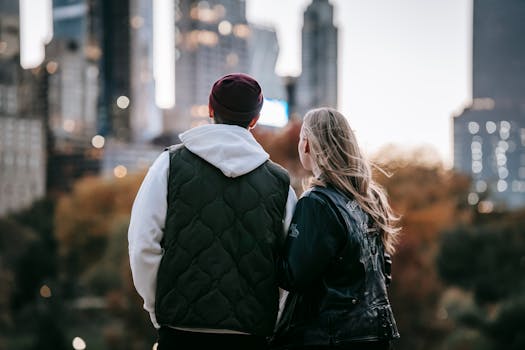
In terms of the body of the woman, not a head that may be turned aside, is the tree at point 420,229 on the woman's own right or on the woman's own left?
on the woman's own right

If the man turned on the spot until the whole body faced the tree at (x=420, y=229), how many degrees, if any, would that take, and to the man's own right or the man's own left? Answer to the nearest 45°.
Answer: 0° — they already face it

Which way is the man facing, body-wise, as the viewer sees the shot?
away from the camera

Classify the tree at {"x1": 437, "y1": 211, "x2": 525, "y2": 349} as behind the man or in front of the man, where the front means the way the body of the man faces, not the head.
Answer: in front

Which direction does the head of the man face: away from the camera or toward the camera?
away from the camera

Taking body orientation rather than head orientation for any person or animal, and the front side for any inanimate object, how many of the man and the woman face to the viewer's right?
0

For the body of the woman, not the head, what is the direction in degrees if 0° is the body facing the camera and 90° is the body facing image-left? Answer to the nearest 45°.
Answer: approximately 135°

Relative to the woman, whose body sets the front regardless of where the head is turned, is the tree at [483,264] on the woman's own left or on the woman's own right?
on the woman's own right
